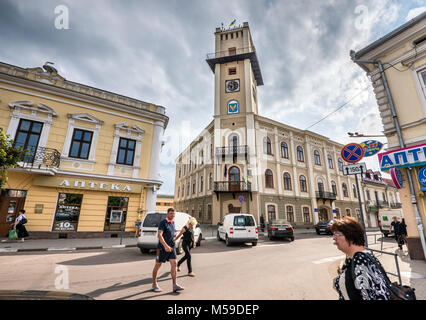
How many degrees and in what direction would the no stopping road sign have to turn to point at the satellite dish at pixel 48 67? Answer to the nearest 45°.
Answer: approximately 90° to its right

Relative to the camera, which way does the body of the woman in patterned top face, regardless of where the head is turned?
to the viewer's left

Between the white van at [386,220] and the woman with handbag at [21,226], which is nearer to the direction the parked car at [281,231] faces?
the white van

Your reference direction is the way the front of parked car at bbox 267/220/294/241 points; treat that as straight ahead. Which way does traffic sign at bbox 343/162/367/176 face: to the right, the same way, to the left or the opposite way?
the opposite way

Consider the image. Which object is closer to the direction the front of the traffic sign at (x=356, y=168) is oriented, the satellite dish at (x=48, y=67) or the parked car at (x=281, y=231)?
the satellite dish

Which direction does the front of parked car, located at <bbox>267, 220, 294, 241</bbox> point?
away from the camera

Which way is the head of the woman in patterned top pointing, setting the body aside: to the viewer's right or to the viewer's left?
to the viewer's left

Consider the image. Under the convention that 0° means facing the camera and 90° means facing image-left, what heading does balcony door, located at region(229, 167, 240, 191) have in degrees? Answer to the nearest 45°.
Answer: approximately 0°

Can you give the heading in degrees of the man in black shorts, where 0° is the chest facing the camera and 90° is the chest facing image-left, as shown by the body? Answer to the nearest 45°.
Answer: approximately 315°

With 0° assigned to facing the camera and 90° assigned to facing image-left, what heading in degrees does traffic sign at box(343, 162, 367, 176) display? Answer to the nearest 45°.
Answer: approximately 0°

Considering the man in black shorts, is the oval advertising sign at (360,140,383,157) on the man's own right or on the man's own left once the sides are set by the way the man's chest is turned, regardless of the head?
on the man's own left

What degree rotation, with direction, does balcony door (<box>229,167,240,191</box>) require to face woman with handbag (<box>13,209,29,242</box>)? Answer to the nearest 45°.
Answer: approximately 45° to its right
